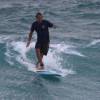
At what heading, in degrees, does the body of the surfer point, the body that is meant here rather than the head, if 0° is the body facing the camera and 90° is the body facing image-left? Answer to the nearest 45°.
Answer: approximately 0°
